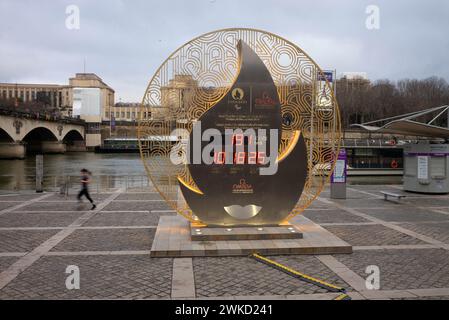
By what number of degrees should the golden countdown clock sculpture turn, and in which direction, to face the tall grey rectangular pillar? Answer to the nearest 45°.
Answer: approximately 135° to its right

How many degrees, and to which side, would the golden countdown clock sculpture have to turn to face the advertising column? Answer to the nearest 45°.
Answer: approximately 135° to its left

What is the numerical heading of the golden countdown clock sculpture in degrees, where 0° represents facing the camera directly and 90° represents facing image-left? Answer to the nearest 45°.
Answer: approximately 0°

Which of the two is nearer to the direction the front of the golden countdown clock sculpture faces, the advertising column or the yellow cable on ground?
the yellow cable on ground

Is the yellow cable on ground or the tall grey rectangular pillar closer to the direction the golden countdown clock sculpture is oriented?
the yellow cable on ground

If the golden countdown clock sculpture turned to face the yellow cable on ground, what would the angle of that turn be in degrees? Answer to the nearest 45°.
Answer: approximately 45° to its left
